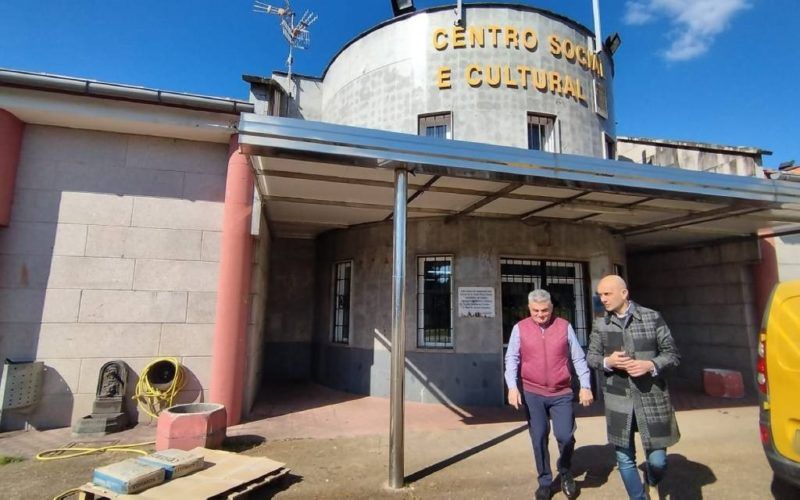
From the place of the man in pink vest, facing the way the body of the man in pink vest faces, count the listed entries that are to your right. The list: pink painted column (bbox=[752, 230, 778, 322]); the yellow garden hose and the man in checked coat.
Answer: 1

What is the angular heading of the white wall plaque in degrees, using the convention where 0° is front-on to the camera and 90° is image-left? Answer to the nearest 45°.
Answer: approximately 0°

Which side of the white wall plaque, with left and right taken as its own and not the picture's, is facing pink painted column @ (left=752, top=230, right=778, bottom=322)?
left

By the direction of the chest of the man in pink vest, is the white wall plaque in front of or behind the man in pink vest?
behind

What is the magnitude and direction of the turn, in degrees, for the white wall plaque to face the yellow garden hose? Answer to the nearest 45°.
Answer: approximately 45° to its right

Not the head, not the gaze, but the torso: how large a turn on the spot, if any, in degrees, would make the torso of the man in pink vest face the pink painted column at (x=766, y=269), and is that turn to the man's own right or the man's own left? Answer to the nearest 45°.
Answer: approximately 135° to the man's own left

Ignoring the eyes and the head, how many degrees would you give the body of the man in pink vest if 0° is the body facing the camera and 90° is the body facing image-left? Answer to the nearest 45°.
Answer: approximately 0°

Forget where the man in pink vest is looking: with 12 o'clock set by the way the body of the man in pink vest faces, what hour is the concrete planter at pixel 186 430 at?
The concrete planter is roughly at 3 o'clock from the man in pink vest.

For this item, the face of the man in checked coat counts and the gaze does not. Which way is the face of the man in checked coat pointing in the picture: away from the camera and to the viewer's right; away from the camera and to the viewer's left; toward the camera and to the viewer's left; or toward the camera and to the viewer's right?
toward the camera and to the viewer's left

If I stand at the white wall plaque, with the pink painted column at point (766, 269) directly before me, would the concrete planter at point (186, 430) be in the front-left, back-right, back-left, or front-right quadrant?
back-right

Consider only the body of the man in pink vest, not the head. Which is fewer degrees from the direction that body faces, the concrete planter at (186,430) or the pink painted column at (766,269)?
the concrete planter

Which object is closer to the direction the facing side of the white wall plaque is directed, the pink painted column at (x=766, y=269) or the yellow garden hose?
the yellow garden hose
